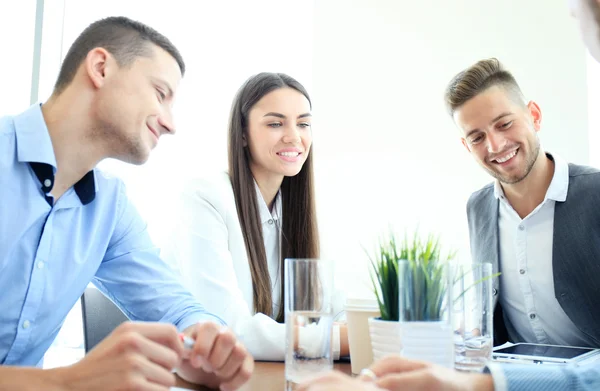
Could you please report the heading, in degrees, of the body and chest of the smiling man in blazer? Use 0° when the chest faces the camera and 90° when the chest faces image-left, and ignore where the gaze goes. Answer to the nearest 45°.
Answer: approximately 45°

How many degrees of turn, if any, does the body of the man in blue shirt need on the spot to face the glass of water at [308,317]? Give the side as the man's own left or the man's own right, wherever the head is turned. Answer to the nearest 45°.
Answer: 0° — they already face it

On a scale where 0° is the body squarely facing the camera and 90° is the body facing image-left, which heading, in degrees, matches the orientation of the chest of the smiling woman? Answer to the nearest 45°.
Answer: approximately 315°

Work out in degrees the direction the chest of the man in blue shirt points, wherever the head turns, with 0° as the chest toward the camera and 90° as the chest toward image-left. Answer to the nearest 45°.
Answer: approximately 315°

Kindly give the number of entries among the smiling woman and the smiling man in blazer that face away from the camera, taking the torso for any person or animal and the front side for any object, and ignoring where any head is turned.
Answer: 0

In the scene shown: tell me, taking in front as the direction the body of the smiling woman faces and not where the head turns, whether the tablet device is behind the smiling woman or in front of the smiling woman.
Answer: in front

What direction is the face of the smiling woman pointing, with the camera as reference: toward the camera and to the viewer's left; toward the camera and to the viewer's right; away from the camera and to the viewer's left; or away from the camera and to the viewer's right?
toward the camera and to the viewer's right

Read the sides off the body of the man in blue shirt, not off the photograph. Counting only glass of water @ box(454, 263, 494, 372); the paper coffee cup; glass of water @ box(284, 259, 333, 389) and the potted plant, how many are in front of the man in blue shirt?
4

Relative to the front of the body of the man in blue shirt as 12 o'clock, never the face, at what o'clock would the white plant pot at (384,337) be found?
The white plant pot is roughly at 12 o'clock from the man in blue shirt.

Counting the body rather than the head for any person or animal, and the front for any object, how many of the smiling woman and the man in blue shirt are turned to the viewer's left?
0
